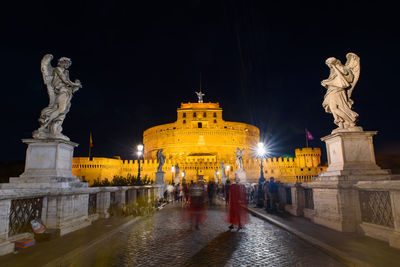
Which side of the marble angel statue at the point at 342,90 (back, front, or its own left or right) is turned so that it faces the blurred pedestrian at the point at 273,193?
right

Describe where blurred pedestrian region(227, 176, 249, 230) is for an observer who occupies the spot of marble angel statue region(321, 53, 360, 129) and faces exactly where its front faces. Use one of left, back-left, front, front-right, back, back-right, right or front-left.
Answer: front-right

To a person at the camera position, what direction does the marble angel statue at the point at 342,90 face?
facing the viewer and to the left of the viewer

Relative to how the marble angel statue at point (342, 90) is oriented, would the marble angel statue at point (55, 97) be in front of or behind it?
in front

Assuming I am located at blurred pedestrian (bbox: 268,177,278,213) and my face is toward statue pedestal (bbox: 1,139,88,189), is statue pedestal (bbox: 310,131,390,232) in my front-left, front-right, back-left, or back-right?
front-left

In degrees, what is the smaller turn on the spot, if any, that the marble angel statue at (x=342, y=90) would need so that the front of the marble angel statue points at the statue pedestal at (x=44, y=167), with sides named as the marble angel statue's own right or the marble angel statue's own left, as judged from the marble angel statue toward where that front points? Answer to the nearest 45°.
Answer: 0° — it already faces it

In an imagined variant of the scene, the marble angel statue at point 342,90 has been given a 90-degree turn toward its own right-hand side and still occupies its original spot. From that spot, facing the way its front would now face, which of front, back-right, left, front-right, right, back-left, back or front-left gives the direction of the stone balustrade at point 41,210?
left
